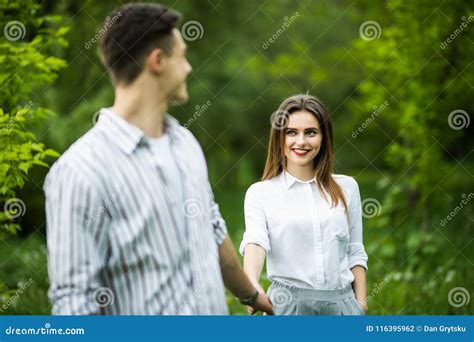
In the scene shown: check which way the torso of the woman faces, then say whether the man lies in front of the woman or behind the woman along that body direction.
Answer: in front

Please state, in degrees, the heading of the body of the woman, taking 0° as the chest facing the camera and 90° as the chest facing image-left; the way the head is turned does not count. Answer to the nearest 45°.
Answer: approximately 0°

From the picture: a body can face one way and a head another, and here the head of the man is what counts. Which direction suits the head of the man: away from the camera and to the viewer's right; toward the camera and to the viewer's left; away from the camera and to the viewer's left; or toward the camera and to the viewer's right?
away from the camera and to the viewer's right

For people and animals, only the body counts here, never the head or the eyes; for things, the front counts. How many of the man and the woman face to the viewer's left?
0
